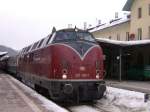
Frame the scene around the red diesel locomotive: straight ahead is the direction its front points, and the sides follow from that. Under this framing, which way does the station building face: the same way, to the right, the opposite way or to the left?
to the right

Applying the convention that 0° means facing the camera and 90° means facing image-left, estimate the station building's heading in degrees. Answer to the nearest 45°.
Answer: approximately 45°

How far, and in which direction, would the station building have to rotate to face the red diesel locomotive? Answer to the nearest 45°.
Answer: approximately 45° to its left

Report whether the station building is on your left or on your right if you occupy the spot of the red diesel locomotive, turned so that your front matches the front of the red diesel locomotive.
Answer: on your left
